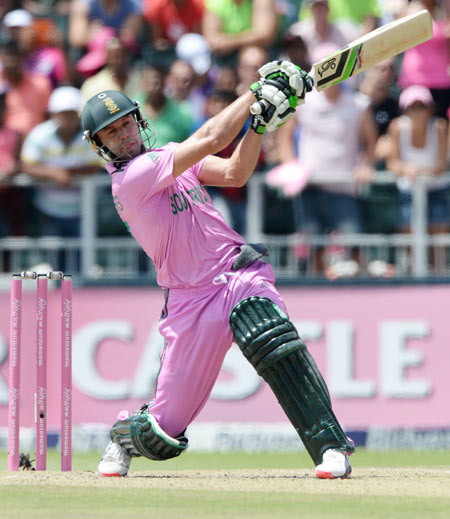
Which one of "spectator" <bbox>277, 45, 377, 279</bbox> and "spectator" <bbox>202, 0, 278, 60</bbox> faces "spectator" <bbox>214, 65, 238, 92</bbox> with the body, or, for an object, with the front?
"spectator" <bbox>202, 0, 278, 60</bbox>

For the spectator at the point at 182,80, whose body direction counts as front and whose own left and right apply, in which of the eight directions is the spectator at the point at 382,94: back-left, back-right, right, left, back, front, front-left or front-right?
left

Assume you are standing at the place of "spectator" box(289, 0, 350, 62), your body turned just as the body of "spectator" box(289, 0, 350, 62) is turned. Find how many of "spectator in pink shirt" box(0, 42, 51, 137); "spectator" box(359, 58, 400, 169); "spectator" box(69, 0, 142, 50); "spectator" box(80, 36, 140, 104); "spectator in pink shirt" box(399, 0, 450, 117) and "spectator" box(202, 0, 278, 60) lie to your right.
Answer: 4

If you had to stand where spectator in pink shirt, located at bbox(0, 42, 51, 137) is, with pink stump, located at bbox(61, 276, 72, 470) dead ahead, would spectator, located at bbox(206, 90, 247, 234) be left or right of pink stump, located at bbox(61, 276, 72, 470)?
left

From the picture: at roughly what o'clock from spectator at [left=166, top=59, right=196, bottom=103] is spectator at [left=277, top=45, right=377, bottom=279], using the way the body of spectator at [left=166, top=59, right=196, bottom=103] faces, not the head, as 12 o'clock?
spectator at [left=277, top=45, right=377, bottom=279] is roughly at 10 o'clock from spectator at [left=166, top=59, right=196, bottom=103].

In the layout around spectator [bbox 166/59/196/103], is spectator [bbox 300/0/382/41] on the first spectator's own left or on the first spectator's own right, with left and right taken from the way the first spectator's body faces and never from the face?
on the first spectator's own left

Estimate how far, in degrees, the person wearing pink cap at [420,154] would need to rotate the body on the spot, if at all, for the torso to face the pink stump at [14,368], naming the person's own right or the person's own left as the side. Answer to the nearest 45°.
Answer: approximately 45° to the person's own right

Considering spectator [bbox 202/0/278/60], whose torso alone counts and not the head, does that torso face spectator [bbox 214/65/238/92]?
yes

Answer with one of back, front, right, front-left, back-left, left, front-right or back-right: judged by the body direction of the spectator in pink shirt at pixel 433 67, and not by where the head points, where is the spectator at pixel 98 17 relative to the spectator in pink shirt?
right

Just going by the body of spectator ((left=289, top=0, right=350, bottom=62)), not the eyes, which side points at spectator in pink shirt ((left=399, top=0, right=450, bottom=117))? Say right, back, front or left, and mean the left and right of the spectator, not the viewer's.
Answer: left
